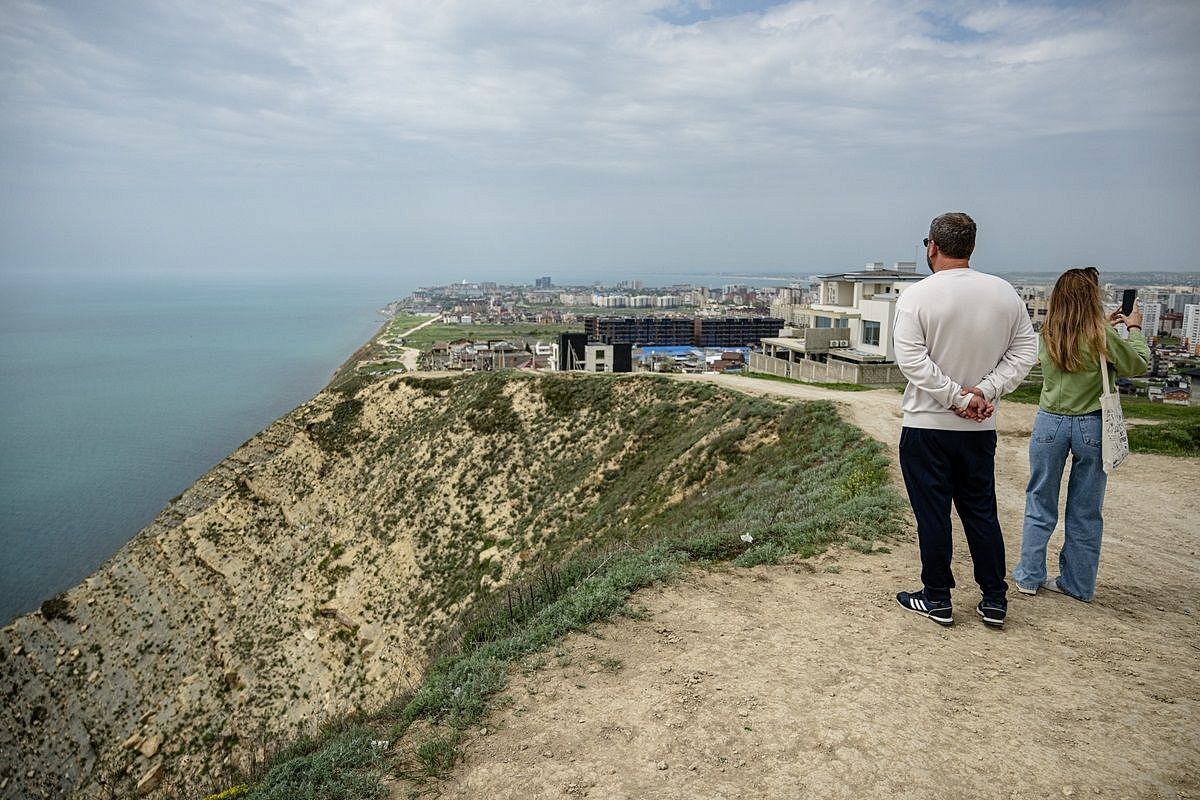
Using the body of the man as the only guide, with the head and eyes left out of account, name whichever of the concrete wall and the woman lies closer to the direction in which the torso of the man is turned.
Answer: the concrete wall

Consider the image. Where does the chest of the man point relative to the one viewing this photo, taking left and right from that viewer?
facing away from the viewer and to the left of the viewer

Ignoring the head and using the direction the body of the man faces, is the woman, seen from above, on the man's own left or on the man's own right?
on the man's own right
